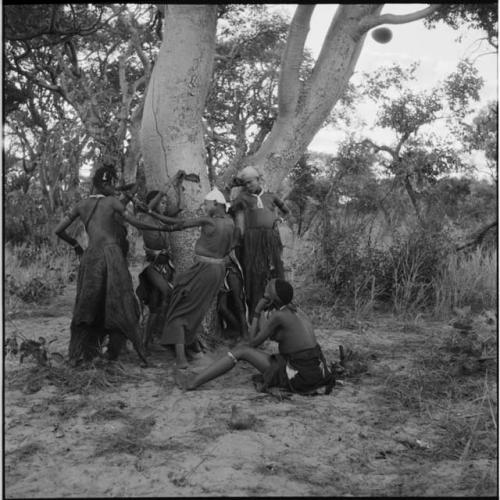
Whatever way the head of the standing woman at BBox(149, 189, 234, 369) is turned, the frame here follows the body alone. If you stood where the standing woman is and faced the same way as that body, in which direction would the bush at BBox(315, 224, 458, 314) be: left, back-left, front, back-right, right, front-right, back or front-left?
right

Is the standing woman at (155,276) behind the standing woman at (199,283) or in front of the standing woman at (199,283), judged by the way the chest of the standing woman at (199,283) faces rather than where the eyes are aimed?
in front

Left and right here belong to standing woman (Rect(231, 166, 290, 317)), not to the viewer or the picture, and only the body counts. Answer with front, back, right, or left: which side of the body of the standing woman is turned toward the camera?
front

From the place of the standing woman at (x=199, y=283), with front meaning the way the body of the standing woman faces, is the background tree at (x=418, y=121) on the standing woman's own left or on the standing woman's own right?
on the standing woman's own right

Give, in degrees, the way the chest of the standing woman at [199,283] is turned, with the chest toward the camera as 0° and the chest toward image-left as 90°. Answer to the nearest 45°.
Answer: approximately 135°

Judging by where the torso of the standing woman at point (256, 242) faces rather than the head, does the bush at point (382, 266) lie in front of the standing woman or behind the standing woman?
behind

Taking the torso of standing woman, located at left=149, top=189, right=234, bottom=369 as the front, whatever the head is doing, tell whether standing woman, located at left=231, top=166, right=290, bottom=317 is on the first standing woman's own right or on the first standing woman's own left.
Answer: on the first standing woman's own right

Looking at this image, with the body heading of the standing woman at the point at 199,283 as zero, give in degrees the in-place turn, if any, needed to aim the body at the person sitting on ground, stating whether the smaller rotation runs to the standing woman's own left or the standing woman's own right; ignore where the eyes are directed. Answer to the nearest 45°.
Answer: approximately 180°

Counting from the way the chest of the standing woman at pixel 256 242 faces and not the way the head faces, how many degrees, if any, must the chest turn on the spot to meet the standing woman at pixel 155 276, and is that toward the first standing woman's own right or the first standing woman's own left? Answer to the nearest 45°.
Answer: approximately 90° to the first standing woman's own right

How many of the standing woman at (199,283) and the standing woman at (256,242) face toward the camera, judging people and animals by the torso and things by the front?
1

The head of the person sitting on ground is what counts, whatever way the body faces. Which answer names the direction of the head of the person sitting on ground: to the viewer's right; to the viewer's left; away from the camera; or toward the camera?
to the viewer's left

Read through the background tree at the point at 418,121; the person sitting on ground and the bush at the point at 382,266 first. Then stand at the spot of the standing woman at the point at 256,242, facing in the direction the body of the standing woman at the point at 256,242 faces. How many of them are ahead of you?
1

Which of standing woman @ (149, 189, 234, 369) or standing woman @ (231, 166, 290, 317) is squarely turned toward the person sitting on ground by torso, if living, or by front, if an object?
standing woman @ (231, 166, 290, 317)
